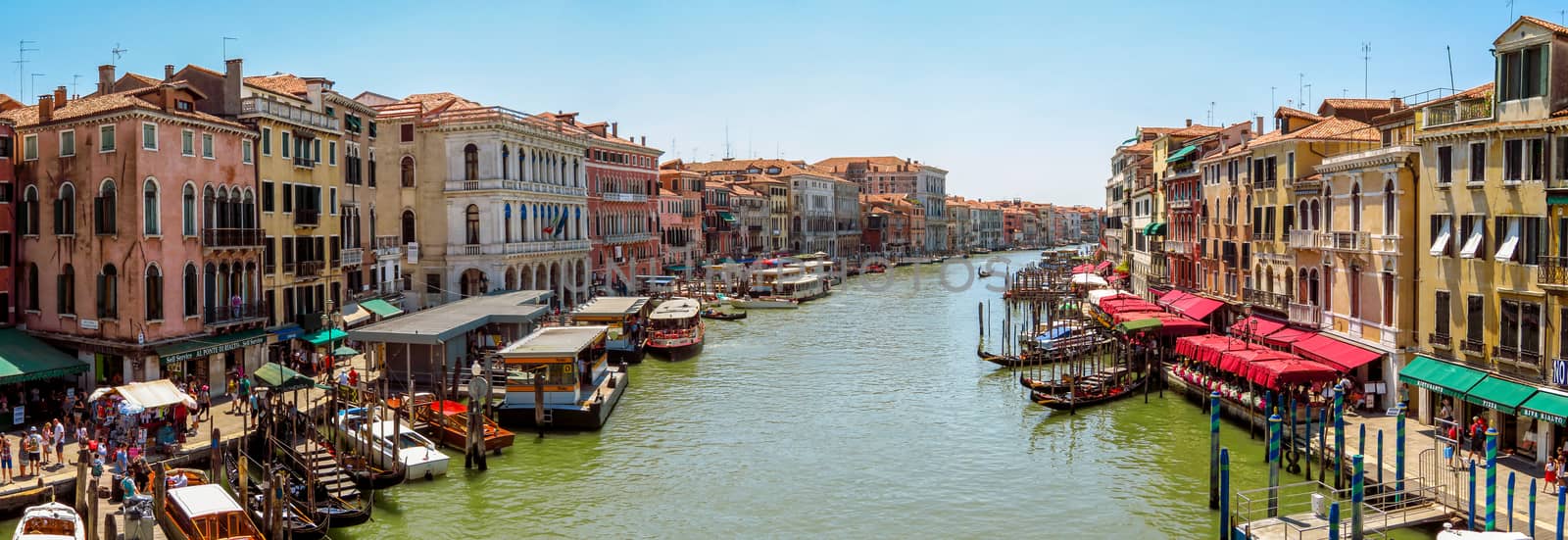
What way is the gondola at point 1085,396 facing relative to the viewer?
to the viewer's left

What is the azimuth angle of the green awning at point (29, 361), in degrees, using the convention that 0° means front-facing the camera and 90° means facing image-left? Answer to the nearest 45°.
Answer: approximately 315°

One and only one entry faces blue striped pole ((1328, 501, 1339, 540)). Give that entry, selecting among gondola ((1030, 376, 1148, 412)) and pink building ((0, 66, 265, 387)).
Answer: the pink building

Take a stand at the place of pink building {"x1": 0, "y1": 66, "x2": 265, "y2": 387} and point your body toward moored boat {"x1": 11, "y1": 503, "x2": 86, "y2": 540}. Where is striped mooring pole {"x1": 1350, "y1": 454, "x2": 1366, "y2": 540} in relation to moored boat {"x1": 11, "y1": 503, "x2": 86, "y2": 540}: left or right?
left
